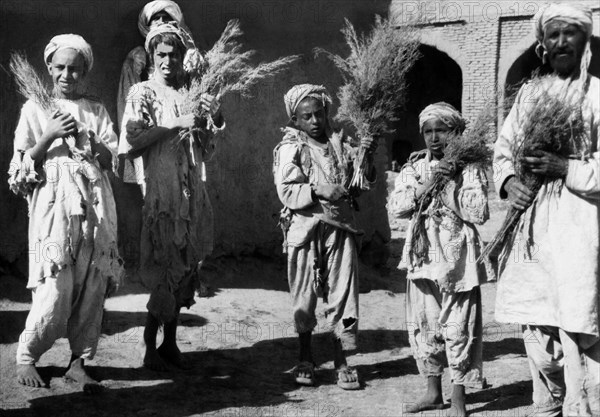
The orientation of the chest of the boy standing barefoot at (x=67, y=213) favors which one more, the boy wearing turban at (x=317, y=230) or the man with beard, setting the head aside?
the man with beard

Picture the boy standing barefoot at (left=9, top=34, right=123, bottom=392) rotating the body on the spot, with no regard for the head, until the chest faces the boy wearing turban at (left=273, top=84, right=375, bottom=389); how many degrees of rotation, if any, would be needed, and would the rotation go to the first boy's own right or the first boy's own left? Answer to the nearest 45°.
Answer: approximately 90° to the first boy's own left

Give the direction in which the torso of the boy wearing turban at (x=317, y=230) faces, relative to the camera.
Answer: toward the camera

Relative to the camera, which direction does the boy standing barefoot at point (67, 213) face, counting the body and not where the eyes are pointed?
toward the camera

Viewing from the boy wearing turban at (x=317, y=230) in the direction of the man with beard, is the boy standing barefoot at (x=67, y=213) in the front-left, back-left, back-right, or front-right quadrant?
back-right

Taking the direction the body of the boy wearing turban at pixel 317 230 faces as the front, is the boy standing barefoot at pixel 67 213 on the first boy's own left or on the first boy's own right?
on the first boy's own right

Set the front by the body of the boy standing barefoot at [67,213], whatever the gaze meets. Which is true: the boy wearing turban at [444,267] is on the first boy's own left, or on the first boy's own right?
on the first boy's own left

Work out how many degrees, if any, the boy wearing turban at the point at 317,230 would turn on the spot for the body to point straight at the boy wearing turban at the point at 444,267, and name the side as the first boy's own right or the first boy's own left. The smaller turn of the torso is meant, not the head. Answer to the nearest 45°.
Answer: approximately 45° to the first boy's own left

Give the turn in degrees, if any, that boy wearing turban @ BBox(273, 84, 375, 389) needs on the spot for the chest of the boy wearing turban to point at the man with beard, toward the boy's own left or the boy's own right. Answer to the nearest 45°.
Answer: approximately 45° to the boy's own left

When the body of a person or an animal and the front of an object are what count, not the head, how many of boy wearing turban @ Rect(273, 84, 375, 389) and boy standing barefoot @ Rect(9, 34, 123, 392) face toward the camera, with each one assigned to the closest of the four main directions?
2

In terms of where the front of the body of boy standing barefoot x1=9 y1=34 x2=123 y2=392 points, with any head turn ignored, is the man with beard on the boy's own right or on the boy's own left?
on the boy's own left
